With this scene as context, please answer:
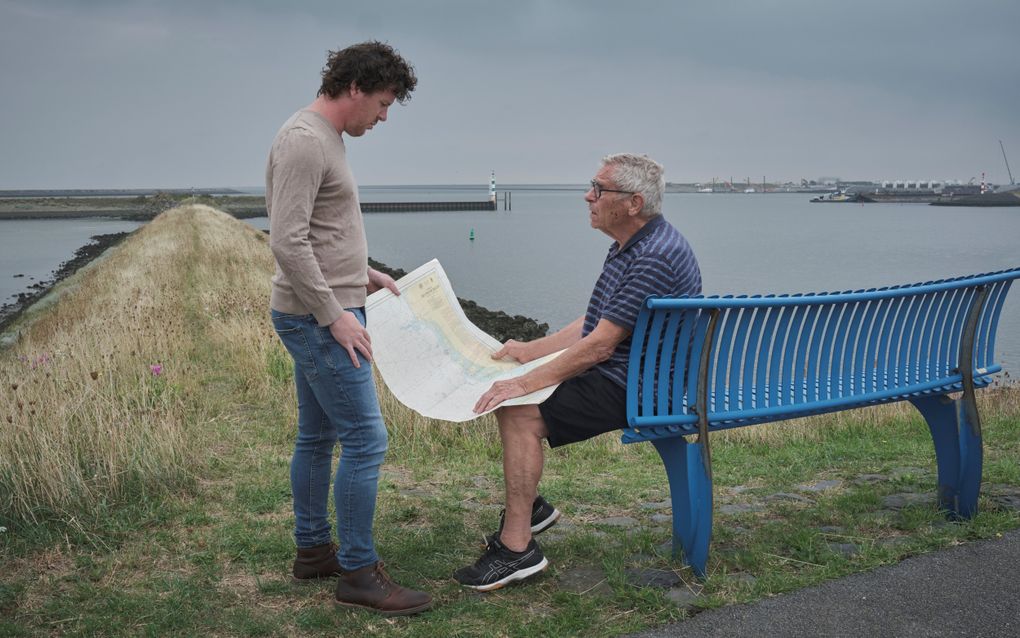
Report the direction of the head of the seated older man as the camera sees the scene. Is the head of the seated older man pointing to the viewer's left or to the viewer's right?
to the viewer's left

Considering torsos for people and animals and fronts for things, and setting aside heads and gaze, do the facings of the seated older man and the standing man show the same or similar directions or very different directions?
very different directions

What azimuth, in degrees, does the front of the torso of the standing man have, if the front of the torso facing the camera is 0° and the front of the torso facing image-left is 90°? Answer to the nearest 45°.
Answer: approximately 270°

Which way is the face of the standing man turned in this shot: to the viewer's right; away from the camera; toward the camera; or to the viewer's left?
to the viewer's right

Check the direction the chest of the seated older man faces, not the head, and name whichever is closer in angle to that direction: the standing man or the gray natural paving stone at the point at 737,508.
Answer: the standing man

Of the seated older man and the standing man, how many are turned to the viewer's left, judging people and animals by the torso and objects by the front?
1

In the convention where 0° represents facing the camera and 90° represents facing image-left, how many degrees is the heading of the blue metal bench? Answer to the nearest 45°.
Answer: approximately 135°

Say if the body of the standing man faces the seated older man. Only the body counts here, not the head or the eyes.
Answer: yes

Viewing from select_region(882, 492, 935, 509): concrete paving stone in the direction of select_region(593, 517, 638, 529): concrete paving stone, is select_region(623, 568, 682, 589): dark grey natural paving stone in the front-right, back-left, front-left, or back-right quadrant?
front-left

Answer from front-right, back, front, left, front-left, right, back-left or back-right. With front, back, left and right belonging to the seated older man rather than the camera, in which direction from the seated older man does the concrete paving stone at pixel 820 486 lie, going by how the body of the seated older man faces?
back-right

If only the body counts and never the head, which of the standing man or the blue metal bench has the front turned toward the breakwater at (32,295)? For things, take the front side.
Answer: the blue metal bench

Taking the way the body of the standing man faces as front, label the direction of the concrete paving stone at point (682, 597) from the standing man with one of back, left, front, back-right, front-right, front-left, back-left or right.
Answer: front

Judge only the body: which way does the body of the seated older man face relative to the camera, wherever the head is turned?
to the viewer's left

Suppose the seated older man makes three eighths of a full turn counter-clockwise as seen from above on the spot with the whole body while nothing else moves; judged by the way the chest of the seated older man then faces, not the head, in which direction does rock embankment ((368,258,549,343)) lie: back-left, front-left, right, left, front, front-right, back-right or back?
back-left
